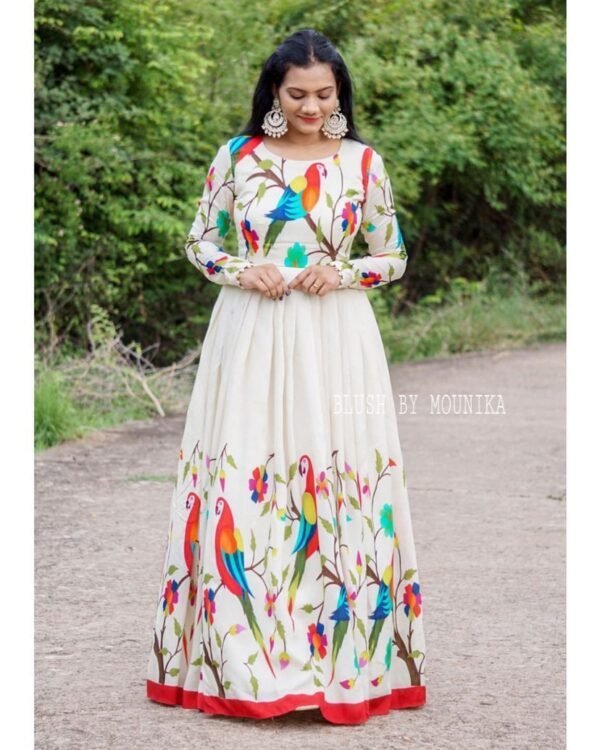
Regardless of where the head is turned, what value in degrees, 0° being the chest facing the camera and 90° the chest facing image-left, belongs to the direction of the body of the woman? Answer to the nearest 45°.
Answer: approximately 0°
